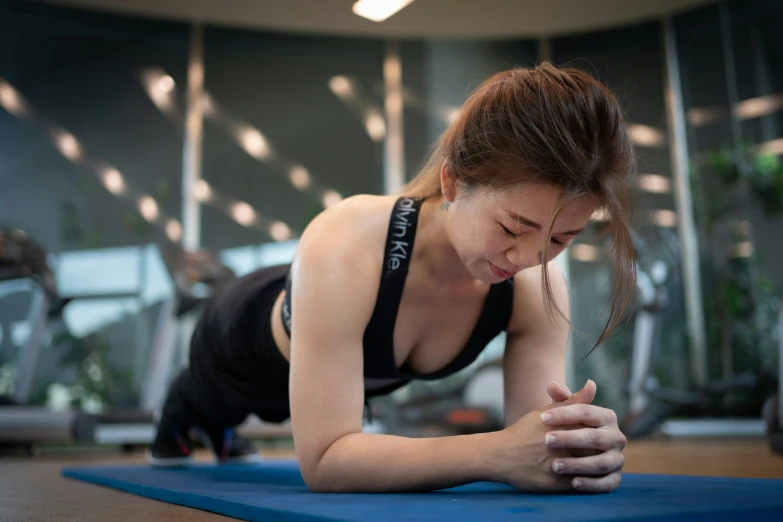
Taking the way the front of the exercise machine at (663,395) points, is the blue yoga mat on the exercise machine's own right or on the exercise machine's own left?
on the exercise machine's own left

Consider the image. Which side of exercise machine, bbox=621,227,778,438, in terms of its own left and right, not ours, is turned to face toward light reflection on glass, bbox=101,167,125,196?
front

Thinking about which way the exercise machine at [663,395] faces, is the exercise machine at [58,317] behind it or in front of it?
in front

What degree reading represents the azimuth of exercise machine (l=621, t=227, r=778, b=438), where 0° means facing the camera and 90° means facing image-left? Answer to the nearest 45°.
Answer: approximately 90°
